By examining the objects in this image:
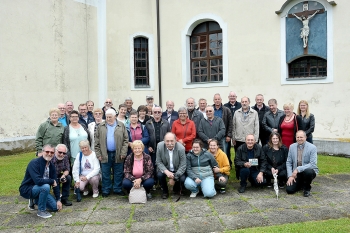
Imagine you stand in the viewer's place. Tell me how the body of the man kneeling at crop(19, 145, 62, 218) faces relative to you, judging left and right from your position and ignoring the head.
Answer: facing the viewer and to the right of the viewer

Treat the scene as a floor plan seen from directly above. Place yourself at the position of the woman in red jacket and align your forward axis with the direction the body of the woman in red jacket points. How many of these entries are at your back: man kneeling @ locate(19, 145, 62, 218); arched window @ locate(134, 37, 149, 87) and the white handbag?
1

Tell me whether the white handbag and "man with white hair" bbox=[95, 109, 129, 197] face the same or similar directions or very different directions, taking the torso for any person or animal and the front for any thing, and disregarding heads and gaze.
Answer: same or similar directions

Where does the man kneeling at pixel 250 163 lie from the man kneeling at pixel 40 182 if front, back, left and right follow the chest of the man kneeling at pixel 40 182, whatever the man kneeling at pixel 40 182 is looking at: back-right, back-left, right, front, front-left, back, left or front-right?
front-left

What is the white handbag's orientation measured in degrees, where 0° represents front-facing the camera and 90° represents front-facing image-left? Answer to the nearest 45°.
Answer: approximately 0°

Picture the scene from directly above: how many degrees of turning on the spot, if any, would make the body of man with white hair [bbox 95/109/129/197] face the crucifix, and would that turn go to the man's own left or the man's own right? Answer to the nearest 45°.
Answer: approximately 135° to the man's own left

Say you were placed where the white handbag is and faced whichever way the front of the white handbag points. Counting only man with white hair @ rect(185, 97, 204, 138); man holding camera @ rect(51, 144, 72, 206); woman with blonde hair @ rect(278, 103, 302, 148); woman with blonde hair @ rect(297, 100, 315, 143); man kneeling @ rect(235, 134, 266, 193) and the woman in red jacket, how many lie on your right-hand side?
1

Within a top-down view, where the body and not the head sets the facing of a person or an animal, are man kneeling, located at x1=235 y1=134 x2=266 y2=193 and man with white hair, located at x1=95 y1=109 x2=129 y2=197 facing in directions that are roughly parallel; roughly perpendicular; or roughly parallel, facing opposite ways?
roughly parallel

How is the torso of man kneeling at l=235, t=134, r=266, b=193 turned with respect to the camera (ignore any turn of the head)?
toward the camera

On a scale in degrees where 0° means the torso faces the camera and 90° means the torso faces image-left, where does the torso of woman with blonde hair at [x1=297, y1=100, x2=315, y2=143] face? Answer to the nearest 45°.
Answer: approximately 45°

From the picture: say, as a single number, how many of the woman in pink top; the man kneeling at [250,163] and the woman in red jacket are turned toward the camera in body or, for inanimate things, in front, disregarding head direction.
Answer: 3

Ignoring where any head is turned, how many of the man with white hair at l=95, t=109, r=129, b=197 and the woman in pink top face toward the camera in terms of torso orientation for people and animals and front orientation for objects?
2

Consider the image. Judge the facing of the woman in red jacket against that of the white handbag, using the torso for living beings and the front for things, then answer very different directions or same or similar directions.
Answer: same or similar directions

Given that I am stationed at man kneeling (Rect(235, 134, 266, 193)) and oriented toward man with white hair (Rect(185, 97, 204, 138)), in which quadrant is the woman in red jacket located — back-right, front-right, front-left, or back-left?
front-left

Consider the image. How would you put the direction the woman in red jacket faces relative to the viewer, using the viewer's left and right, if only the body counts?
facing the viewer

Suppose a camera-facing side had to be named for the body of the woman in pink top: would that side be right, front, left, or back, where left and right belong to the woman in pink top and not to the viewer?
front

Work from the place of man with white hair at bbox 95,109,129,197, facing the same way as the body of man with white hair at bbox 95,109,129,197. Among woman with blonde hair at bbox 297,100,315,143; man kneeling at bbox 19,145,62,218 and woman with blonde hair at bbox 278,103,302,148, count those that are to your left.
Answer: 2

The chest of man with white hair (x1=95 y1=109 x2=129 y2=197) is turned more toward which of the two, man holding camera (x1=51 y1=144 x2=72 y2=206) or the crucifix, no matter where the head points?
the man holding camera
